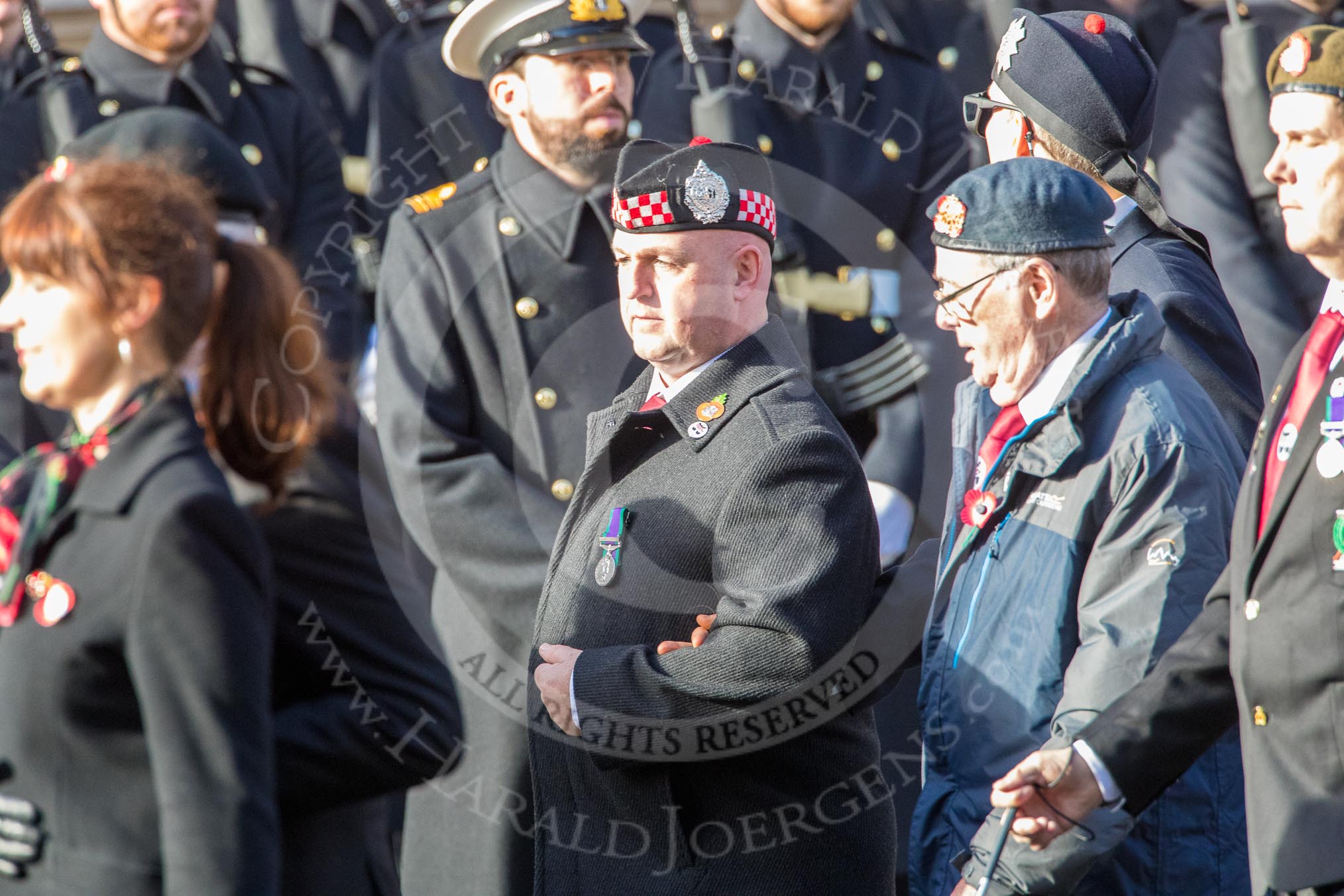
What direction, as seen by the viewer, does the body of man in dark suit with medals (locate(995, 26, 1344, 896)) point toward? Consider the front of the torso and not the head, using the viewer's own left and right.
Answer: facing the viewer and to the left of the viewer

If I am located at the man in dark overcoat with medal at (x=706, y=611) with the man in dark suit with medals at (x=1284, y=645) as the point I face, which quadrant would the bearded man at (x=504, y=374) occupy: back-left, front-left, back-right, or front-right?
back-left

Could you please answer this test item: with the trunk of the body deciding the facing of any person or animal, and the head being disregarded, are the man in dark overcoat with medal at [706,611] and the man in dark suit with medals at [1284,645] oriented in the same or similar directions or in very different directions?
same or similar directions

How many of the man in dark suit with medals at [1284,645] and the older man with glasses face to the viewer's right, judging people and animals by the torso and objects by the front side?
0

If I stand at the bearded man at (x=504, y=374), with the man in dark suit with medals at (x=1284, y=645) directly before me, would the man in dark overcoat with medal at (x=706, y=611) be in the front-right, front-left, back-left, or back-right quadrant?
front-right

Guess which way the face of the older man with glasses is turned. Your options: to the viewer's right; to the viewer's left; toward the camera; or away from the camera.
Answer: to the viewer's left

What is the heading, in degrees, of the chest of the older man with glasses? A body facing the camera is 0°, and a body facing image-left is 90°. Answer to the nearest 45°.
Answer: approximately 45°

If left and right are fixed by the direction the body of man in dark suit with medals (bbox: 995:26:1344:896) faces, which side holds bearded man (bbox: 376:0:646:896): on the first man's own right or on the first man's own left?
on the first man's own right

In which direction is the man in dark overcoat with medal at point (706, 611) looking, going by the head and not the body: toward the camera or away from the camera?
toward the camera

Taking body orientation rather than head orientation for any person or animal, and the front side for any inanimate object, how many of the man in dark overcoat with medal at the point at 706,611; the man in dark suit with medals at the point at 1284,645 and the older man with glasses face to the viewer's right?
0

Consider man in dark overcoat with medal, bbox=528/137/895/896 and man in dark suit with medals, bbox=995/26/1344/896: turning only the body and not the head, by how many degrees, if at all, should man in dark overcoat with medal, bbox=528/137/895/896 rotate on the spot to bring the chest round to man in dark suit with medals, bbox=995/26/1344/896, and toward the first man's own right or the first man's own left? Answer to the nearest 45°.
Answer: approximately 135° to the first man's own left

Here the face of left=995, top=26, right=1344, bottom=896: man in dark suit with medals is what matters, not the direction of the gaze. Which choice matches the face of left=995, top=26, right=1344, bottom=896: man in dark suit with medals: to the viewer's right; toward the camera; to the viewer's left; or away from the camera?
to the viewer's left

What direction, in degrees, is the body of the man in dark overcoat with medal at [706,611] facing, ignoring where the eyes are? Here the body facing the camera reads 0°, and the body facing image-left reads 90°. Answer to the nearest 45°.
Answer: approximately 45°

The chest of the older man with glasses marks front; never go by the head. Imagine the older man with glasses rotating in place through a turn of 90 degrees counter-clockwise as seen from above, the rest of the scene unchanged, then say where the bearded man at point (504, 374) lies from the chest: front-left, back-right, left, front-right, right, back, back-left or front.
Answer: back

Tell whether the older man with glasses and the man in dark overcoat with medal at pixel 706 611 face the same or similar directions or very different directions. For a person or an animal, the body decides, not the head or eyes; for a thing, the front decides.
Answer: same or similar directions
